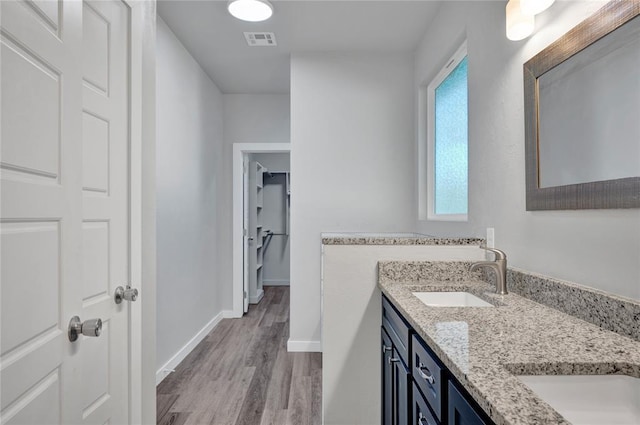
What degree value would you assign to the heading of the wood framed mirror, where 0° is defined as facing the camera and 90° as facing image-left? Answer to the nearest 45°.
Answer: approximately 45°

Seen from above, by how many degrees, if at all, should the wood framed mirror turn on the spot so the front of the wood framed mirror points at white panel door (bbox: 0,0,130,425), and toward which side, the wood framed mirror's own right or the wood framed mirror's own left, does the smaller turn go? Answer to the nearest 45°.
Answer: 0° — it already faces it

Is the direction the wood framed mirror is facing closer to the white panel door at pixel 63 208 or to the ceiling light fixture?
the white panel door

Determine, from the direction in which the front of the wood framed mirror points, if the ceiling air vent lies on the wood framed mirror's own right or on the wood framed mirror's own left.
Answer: on the wood framed mirror's own right

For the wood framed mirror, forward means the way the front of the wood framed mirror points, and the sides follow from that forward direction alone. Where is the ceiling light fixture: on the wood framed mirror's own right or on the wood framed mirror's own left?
on the wood framed mirror's own right

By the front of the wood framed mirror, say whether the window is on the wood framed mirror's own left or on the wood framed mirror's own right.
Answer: on the wood framed mirror's own right
